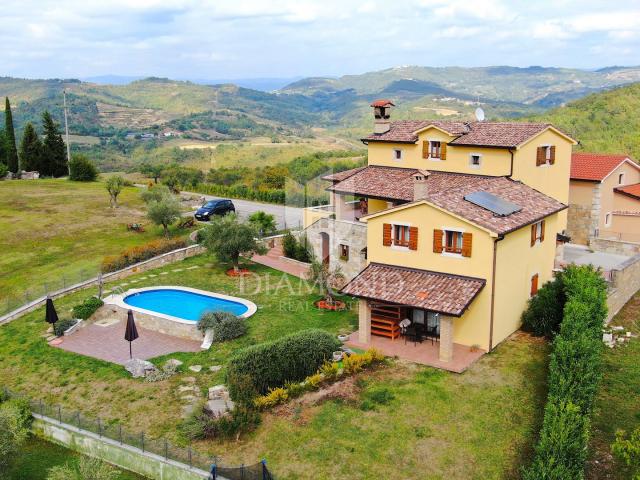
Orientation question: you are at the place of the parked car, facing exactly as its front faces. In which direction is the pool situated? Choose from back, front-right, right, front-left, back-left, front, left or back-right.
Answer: front-left

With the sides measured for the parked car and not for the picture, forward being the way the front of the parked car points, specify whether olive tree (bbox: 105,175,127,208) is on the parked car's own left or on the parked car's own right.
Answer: on the parked car's own right

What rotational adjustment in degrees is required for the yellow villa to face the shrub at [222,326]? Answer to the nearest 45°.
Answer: approximately 45° to its right

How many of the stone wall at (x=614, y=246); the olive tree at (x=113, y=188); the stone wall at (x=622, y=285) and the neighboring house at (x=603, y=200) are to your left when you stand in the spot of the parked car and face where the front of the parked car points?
3

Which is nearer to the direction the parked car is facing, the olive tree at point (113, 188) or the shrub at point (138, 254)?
the shrub

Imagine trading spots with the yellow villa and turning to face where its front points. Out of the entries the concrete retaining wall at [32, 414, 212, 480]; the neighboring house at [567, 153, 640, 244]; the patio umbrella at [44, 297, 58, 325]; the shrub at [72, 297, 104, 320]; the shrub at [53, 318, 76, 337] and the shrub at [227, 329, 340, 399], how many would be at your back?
1

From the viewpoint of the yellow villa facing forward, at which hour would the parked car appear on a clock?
The parked car is roughly at 3 o'clock from the yellow villa.

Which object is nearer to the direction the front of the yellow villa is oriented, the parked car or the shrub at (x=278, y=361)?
the shrub

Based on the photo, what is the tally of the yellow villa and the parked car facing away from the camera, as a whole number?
0

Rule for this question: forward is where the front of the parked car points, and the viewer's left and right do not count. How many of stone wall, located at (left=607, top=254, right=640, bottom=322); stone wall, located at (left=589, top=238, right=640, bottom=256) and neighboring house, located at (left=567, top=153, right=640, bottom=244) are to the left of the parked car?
3

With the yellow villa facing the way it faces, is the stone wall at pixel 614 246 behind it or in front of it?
behind

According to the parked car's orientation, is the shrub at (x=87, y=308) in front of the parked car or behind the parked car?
in front

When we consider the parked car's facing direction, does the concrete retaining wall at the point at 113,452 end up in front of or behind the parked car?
in front

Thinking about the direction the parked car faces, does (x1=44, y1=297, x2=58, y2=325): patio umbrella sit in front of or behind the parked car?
in front

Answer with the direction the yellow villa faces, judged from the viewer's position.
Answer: facing the viewer and to the left of the viewer
